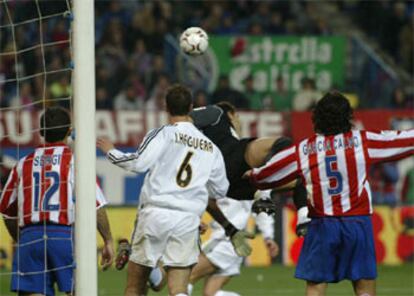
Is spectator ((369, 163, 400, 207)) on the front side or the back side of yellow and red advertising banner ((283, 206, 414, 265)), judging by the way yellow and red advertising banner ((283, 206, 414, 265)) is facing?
on the back side

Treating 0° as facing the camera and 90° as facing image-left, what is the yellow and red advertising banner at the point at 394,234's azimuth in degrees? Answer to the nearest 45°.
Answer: approximately 0°

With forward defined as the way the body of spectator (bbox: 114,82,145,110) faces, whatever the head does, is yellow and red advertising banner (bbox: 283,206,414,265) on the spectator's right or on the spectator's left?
on the spectator's left

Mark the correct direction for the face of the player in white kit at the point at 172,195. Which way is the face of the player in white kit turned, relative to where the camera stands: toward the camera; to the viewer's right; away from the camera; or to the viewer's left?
away from the camera

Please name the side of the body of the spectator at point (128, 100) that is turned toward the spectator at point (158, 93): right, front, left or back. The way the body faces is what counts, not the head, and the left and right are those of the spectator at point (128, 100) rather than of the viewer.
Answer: left
